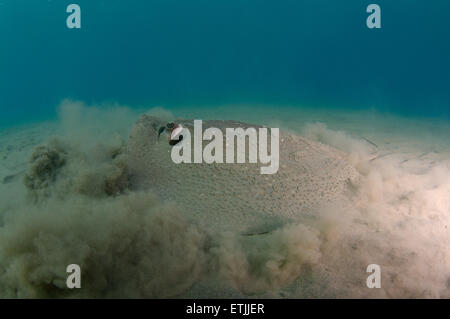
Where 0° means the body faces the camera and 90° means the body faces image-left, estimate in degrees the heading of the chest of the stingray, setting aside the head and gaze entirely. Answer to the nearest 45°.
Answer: approximately 90°
